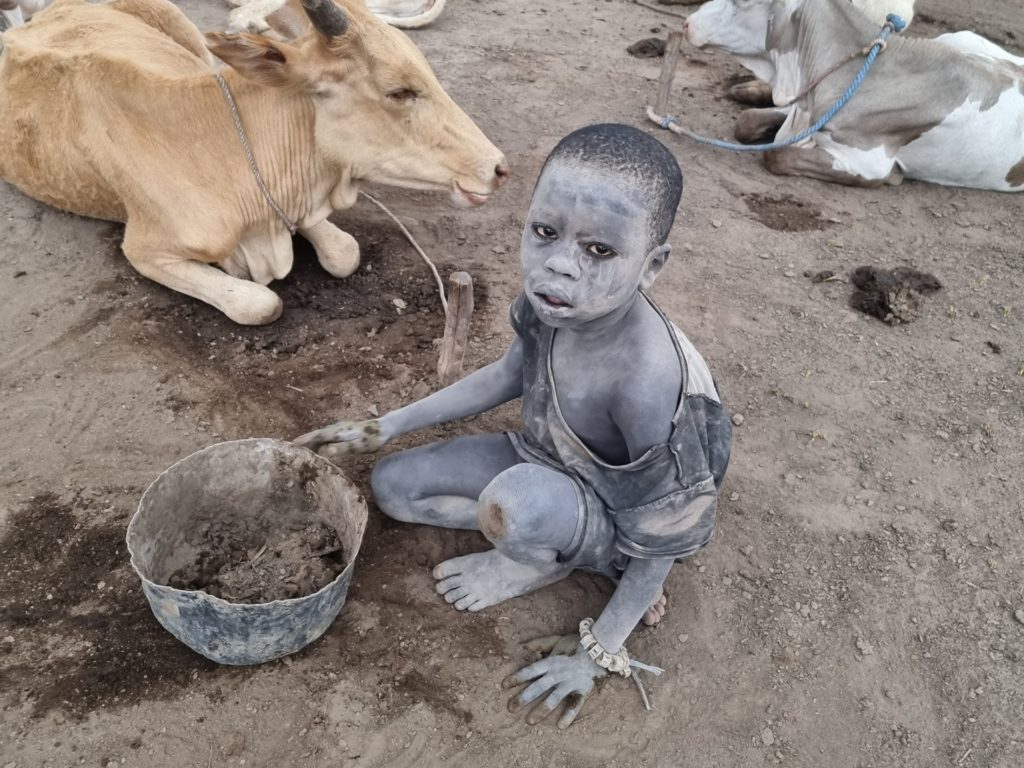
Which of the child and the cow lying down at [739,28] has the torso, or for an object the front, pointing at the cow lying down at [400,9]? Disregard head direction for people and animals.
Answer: the cow lying down at [739,28]

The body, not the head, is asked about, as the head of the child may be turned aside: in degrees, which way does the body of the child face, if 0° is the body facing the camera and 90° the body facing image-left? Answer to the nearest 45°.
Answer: approximately 45°

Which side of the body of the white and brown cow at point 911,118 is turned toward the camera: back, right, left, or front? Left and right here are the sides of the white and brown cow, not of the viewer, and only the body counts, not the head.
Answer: left

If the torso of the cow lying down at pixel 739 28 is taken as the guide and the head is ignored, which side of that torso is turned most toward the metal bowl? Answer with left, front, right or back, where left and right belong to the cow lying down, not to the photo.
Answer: left

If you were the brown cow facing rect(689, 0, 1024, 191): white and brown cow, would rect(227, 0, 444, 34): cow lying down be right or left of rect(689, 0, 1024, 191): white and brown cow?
left

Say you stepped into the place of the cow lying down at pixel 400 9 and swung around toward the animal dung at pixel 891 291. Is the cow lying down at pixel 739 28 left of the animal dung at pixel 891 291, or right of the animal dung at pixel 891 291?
left

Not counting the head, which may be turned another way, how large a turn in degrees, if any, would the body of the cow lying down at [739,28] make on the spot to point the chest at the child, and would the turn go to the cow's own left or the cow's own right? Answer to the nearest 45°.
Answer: approximately 90° to the cow's own left

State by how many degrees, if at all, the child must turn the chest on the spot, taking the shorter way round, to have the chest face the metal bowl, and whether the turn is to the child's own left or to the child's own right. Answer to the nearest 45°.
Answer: approximately 45° to the child's own right

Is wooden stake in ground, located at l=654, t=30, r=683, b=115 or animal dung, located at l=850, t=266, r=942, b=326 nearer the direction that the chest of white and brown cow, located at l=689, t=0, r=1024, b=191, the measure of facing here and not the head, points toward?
the wooden stake in ground

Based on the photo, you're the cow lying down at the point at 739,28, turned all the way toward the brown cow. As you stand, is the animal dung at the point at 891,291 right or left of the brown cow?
left

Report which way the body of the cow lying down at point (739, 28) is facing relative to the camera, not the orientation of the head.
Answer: to the viewer's left

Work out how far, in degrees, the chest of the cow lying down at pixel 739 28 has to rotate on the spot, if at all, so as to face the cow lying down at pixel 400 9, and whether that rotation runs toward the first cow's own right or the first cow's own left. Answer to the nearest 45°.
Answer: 0° — it already faces it
